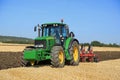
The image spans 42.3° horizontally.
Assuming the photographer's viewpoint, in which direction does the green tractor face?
facing the viewer and to the left of the viewer

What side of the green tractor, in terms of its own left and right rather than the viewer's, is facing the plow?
back
